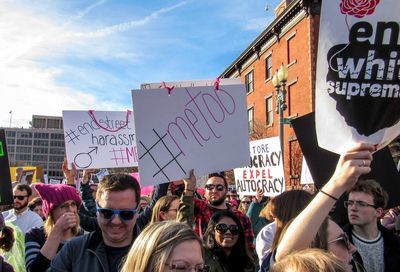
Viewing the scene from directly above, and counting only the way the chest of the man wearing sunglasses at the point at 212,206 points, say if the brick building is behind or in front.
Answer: behind

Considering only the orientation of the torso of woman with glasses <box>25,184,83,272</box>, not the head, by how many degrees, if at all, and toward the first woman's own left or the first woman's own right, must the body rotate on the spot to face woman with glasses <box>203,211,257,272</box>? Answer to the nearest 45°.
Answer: approximately 45° to the first woman's own left

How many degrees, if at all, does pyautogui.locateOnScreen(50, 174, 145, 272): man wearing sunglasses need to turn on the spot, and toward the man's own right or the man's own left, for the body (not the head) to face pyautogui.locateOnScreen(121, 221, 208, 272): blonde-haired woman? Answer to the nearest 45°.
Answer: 0° — they already face them

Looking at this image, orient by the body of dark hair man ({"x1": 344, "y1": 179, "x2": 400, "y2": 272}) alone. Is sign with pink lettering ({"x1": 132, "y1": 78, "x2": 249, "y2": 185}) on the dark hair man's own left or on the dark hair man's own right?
on the dark hair man's own right

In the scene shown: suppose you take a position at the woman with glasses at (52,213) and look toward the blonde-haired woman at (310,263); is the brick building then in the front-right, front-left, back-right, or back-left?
back-left

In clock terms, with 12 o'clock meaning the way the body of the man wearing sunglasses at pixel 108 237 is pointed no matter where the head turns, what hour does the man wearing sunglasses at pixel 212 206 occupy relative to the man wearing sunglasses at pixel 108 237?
the man wearing sunglasses at pixel 212 206 is roughly at 7 o'clock from the man wearing sunglasses at pixel 108 237.

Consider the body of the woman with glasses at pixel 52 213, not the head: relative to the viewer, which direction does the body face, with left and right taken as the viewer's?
facing the viewer and to the right of the viewer
